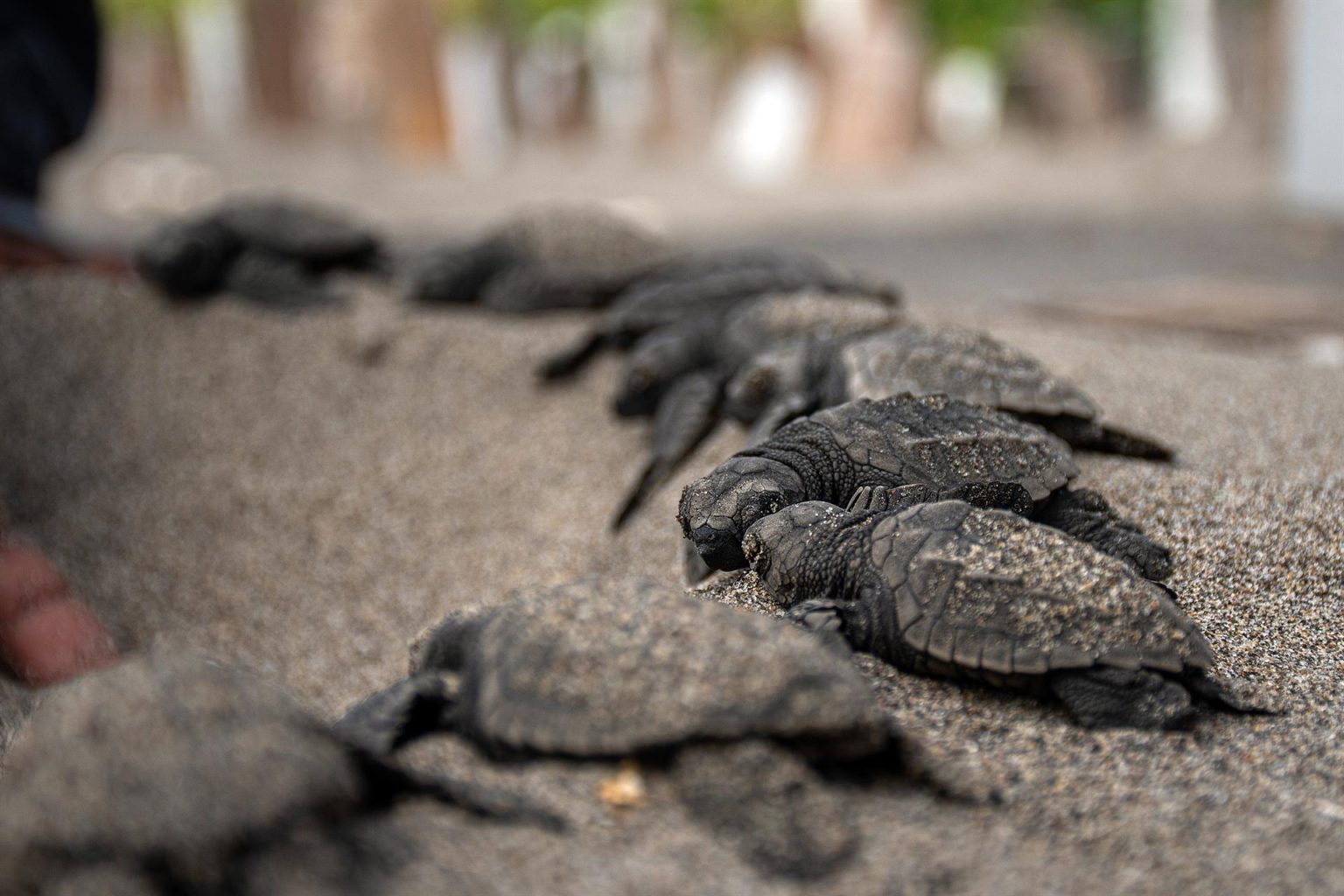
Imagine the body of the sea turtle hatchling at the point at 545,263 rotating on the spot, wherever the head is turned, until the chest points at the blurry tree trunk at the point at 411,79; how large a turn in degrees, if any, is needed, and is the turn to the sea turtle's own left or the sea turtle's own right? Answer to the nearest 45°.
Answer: approximately 90° to the sea turtle's own right

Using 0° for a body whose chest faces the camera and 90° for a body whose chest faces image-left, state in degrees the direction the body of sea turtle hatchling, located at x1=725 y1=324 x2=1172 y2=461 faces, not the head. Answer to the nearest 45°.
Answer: approximately 90°

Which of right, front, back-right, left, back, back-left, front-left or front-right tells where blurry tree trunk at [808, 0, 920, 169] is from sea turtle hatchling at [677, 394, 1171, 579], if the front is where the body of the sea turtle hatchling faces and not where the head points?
back-right

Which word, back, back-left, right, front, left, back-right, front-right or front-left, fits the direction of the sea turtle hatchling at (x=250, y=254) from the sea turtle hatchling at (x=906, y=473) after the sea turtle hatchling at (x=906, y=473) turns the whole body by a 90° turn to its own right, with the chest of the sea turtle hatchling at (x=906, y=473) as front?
front

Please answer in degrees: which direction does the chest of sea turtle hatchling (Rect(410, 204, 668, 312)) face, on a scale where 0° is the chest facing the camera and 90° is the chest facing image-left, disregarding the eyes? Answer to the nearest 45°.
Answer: approximately 90°

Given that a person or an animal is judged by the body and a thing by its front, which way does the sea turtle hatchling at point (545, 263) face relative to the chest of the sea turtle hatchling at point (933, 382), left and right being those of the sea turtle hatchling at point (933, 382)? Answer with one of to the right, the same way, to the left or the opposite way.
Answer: the same way

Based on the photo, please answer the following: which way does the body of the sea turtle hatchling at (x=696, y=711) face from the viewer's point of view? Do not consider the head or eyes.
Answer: to the viewer's left

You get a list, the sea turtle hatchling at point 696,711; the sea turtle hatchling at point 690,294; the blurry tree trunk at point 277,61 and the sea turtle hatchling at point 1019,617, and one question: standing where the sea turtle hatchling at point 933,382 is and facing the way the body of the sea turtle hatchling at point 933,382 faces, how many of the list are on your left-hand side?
2

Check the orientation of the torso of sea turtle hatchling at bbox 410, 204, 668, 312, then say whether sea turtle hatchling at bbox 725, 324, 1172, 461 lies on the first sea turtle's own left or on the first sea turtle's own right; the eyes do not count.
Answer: on the first sea turtle's own left

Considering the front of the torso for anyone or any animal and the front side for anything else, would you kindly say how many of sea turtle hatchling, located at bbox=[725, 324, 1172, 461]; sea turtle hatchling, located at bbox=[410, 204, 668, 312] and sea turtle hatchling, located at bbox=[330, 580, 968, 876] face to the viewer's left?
3

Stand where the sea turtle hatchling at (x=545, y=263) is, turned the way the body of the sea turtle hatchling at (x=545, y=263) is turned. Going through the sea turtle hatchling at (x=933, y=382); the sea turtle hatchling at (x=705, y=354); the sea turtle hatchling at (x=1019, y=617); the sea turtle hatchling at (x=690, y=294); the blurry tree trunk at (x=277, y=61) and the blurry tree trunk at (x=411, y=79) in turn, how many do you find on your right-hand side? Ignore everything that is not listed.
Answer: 2

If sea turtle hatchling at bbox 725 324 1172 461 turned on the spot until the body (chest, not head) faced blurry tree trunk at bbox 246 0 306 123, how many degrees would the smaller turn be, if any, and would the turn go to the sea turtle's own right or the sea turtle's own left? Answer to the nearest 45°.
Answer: approximately 45° to the sea turtle's own right
